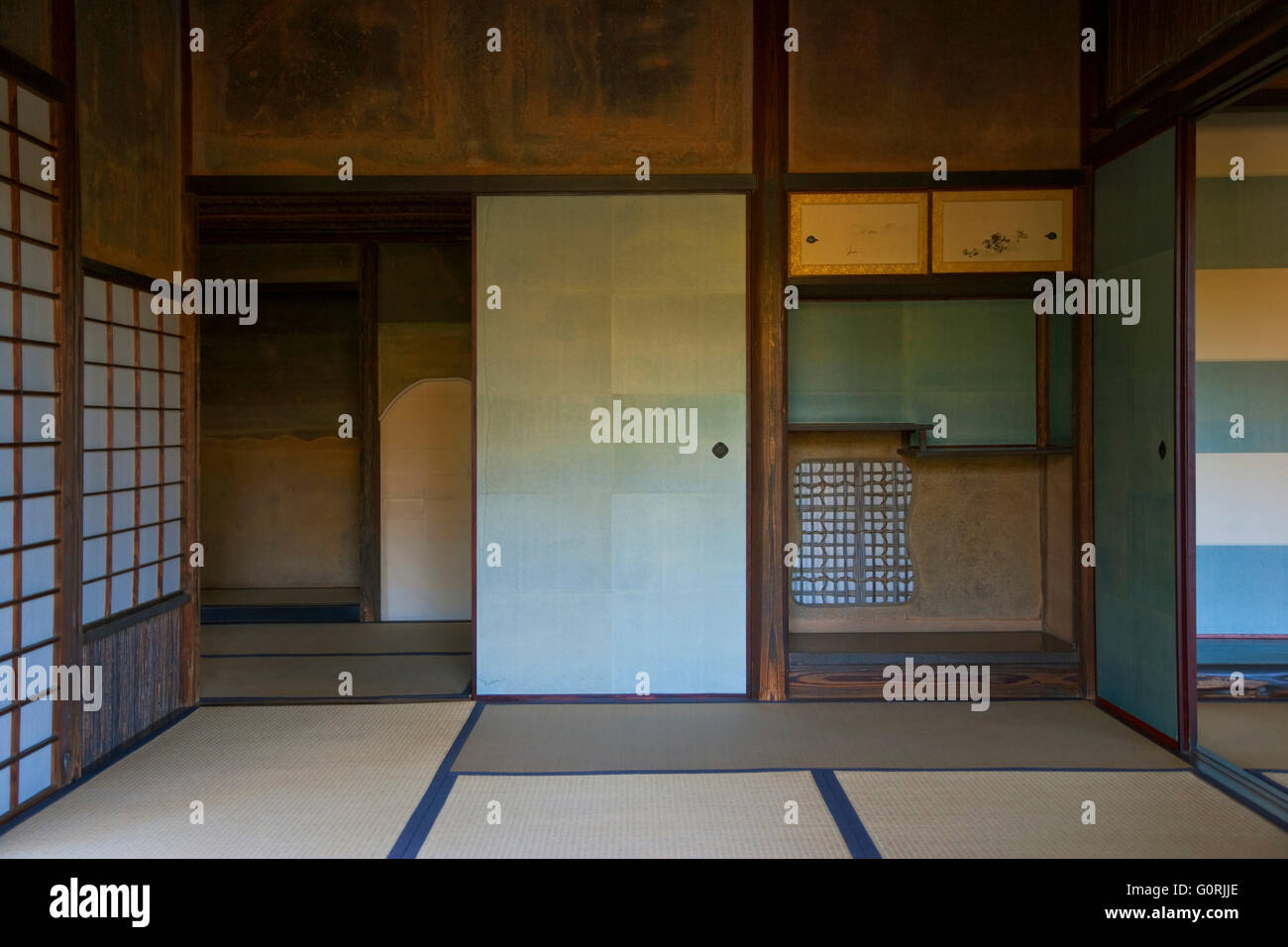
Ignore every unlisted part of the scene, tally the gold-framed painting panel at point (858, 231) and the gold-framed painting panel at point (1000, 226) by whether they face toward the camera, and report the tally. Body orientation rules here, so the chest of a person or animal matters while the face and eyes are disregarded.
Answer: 2

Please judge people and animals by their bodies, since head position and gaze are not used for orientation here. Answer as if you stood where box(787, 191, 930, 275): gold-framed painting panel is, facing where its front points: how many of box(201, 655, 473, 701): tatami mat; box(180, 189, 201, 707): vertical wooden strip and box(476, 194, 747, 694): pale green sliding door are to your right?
3

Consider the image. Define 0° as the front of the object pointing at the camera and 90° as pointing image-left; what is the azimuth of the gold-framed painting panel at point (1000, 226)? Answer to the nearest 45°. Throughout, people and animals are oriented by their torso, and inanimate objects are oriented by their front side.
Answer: approximately 0°

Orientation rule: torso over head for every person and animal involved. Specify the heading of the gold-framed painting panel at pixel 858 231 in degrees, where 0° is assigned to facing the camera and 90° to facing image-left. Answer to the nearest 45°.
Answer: approximately 0°

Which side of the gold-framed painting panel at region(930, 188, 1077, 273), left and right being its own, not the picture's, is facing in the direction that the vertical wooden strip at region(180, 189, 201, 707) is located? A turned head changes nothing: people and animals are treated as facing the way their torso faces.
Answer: right

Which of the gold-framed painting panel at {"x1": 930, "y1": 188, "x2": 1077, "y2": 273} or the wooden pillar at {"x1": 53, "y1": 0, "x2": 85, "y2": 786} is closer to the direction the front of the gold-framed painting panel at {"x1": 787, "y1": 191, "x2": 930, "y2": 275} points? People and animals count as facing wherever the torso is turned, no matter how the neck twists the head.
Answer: the wooden pillar
